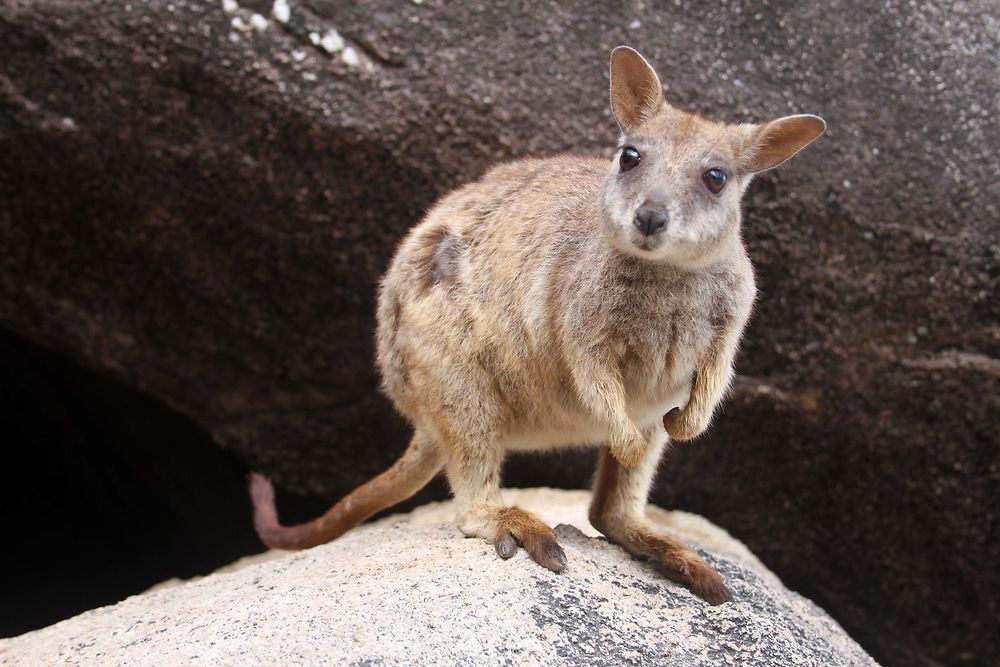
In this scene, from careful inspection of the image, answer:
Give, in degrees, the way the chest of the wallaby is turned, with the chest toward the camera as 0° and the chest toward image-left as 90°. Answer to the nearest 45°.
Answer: approximately 315°
